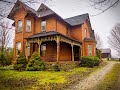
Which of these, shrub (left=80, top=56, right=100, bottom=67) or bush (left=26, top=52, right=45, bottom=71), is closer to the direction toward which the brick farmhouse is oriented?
the bush

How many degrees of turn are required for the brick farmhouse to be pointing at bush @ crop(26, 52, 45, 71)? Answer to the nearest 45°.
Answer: approximately 45° to its left

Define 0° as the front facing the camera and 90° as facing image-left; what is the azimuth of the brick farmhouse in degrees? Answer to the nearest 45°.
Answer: approximately 45°

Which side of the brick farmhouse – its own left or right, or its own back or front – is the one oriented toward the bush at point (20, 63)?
front

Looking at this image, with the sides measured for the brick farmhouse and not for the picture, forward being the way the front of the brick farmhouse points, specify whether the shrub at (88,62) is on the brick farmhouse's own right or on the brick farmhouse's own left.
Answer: on the brick farmhouse's own left
